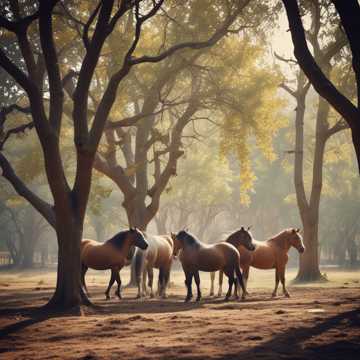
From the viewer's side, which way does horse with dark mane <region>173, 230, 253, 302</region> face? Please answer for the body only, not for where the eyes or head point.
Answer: to the viewer's left

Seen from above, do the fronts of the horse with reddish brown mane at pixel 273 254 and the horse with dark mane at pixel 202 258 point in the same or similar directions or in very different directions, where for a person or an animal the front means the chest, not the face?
very different directions

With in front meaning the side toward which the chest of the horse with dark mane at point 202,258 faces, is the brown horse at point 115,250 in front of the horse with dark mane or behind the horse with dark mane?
in front

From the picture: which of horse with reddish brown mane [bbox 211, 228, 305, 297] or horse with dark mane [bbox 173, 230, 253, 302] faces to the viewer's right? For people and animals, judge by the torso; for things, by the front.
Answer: horse with reddish brown mane [bbox 211, 228, 305, 297]

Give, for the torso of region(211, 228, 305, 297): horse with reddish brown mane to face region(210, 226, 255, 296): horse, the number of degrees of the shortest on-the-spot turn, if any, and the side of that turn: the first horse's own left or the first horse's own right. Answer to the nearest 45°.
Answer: approximately 135° to the first horse's own right

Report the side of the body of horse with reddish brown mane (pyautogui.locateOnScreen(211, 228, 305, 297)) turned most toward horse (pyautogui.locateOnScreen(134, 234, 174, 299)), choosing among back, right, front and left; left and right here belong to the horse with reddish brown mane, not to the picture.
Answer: back

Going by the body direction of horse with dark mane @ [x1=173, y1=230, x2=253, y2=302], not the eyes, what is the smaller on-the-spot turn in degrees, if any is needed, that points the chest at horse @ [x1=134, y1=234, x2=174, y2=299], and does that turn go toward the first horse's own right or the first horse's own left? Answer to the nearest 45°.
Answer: approximately 45° to the first horse's own right

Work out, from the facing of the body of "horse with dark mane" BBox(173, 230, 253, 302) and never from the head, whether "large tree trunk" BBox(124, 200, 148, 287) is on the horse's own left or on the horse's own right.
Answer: on the horse's own right

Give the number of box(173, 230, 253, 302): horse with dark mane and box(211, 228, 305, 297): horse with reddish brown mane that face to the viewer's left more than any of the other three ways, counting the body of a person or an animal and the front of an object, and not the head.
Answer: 1

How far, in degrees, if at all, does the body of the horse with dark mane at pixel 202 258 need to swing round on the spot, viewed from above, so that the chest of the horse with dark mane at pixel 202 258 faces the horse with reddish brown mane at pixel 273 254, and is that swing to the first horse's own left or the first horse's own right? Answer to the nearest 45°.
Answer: approximately 135° to the first horse's own right

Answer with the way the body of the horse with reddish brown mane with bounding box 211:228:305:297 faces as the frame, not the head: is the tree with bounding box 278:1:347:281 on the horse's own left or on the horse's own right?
on the horse's own left

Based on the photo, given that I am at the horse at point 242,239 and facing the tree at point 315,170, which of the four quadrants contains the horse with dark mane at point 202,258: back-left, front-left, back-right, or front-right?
back-left

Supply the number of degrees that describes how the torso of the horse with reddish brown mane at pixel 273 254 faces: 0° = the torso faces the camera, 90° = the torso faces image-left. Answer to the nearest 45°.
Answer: approximately 270°
